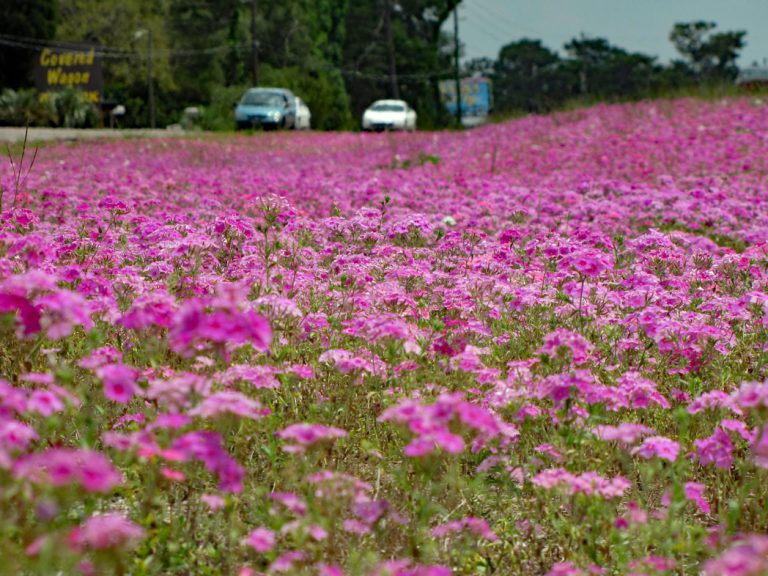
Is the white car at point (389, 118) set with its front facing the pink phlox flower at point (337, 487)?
yes

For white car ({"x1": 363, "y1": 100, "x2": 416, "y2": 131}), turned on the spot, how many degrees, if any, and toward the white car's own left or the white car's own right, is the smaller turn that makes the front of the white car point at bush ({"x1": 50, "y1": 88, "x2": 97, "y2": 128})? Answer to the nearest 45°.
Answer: approximately 90° to the white car's own right

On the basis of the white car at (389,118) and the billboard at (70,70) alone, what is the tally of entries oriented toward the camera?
2

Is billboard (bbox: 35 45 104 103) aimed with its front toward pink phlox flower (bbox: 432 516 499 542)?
yes

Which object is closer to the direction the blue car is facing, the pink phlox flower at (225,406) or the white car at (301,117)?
the pink phlox flower

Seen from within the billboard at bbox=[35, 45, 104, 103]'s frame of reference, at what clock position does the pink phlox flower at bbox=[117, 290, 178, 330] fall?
The pink phlox flower is roughly at 12 o'clock from the billboard.

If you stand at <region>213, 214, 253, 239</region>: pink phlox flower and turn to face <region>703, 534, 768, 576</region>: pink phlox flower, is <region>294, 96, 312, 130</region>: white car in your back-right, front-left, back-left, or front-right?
back-left

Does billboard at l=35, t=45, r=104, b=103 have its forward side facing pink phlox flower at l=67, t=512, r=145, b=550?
yes

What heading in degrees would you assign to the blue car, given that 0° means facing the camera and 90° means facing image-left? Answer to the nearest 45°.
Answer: approximately 45°

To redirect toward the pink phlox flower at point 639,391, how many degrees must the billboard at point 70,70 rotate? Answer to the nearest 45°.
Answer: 0° — it already faces it

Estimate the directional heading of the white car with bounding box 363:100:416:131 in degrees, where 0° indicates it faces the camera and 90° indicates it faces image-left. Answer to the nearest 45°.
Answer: approximately 0°

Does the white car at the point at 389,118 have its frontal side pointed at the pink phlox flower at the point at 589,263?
yes
